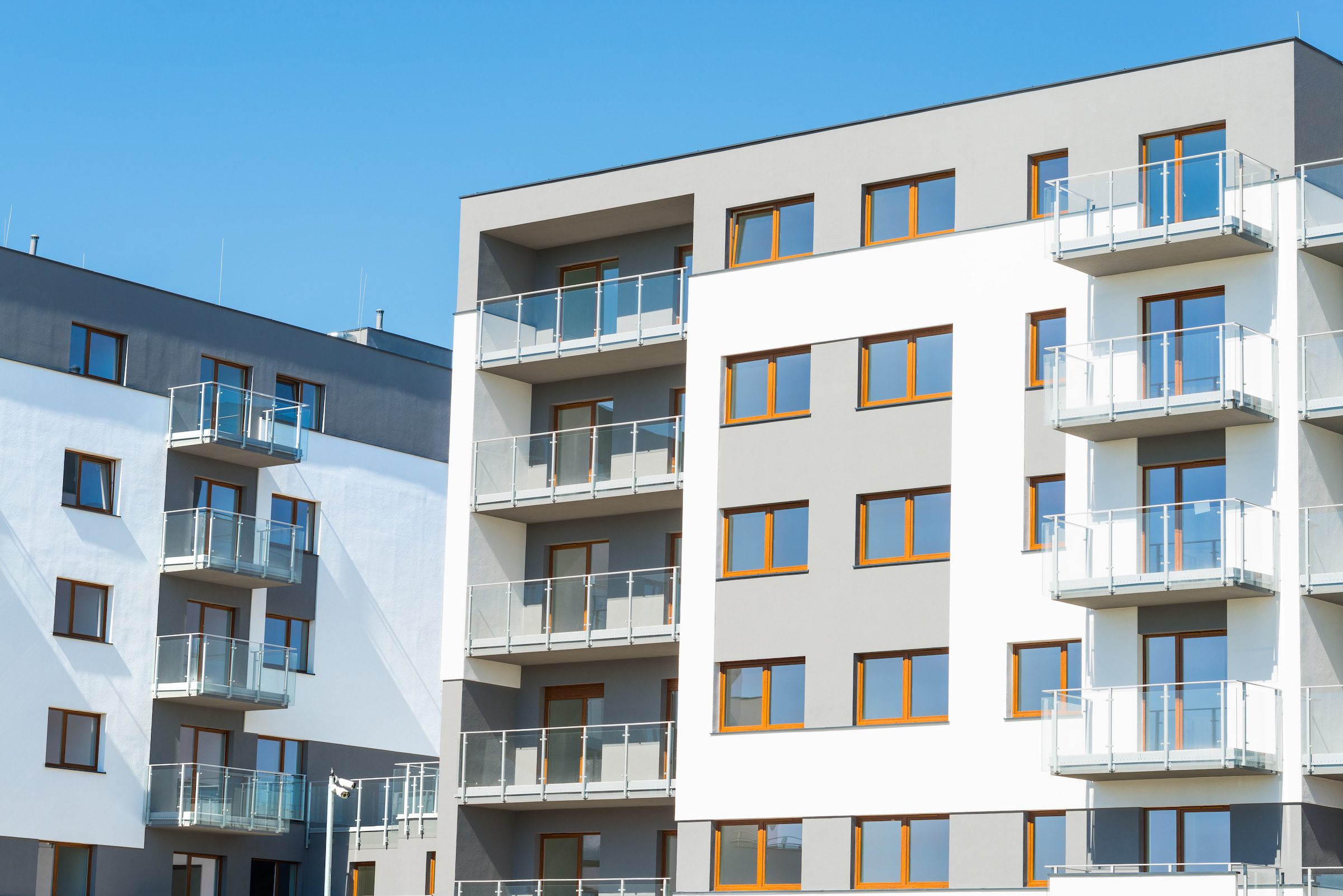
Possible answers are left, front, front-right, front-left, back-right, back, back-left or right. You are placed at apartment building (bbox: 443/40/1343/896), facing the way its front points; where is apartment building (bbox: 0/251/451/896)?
right

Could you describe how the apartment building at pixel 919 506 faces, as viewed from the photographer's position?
facing the viewer and to the left of the viewer
